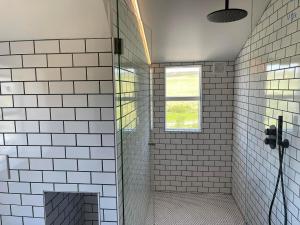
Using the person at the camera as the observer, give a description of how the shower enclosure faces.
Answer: facing the viewer
